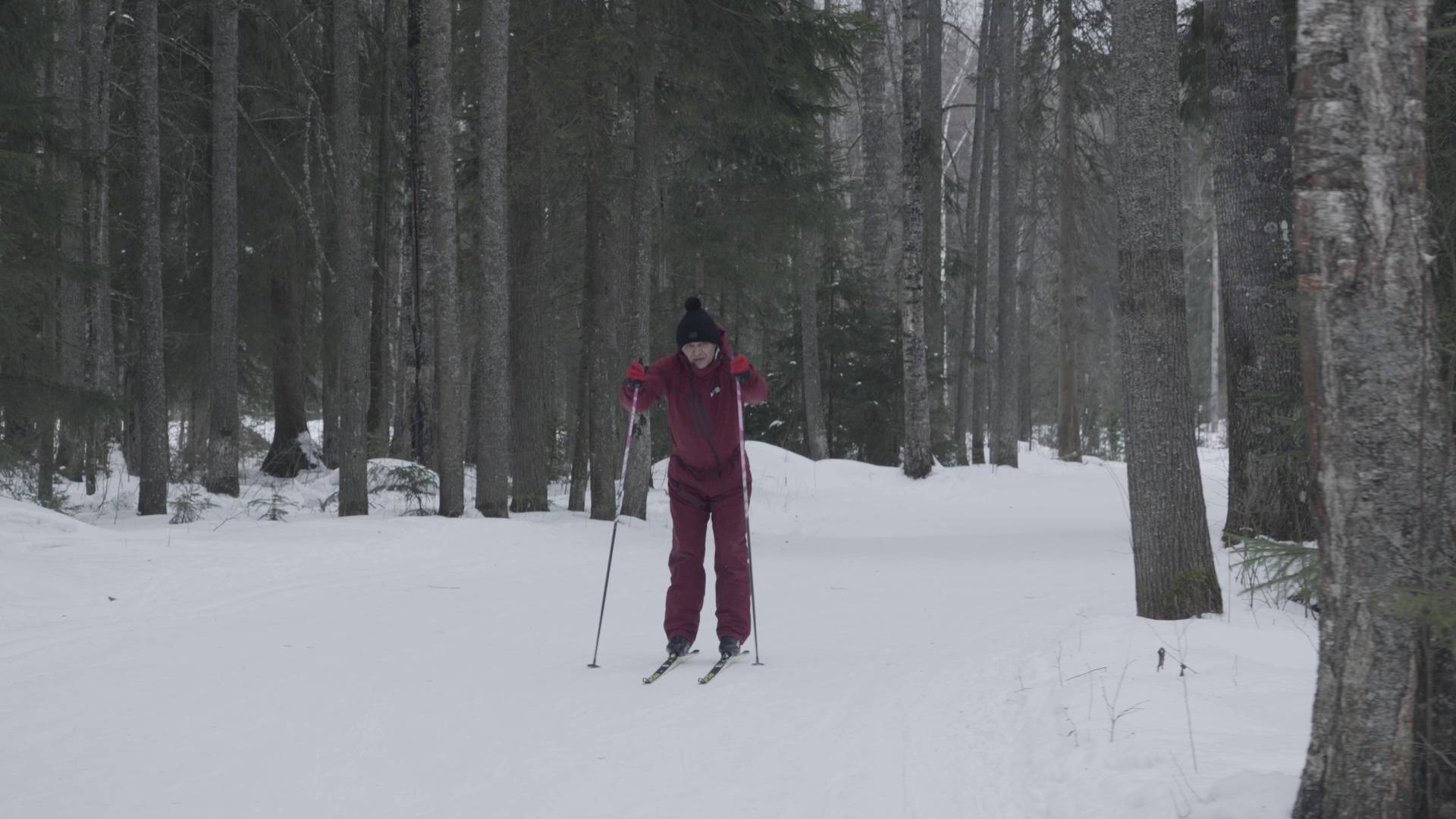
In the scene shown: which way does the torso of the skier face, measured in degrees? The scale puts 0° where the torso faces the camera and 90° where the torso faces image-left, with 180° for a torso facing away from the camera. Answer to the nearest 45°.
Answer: approximately 0°

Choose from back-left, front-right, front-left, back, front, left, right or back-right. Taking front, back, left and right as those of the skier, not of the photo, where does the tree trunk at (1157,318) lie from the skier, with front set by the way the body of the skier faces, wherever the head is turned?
left

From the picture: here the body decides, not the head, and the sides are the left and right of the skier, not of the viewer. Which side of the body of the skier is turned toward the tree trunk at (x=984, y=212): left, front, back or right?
back

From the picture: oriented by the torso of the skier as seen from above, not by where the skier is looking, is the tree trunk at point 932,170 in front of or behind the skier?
behind

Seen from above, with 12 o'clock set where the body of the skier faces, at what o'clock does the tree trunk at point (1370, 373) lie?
The tree trunk is roughly at 11 o'clock from the skier.

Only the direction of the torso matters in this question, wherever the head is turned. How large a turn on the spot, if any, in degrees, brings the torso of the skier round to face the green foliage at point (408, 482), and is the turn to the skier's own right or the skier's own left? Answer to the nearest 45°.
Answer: approximately 135° to the skier's own right

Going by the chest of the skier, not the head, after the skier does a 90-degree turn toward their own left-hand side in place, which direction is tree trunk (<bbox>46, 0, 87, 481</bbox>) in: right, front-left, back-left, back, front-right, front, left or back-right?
back-left

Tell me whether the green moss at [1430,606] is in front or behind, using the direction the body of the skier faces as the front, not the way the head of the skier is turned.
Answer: in front

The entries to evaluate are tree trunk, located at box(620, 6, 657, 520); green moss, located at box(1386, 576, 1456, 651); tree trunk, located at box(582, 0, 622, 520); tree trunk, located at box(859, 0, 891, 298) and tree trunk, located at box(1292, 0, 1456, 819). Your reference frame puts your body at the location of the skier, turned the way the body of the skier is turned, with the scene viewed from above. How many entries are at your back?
3

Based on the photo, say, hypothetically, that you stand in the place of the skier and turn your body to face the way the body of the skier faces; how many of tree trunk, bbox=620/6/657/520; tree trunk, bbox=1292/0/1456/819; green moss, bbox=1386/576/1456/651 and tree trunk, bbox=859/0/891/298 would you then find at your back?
2

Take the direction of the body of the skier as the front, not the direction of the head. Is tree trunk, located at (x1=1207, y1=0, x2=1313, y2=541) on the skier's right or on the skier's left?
on the skier's left

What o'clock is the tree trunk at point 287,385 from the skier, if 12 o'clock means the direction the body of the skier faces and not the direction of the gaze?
The tree trunk is roughly at 5 o'clock from the skier.

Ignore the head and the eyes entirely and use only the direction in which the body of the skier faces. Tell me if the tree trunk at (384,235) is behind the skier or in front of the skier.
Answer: behind

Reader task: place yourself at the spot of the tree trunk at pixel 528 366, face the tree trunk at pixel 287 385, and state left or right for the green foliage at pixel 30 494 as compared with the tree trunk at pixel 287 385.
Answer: left
